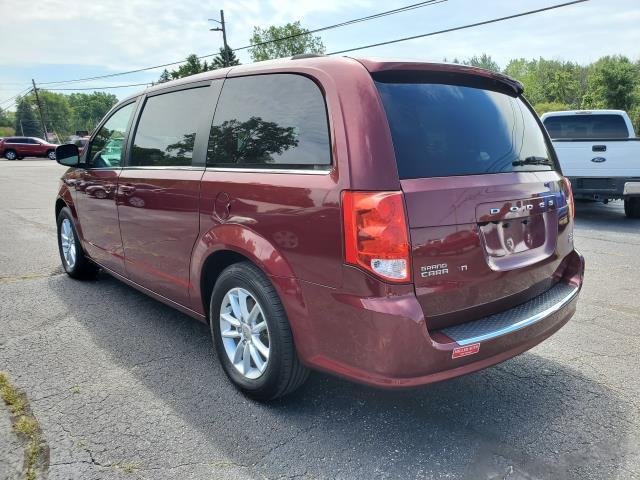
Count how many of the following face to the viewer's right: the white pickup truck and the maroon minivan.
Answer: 0

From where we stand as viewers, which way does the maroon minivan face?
facing away from the viewer and to the left of the viewer

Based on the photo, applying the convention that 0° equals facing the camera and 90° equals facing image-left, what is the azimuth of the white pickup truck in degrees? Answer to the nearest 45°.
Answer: approximately 180°

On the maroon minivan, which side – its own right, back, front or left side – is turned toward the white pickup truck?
right

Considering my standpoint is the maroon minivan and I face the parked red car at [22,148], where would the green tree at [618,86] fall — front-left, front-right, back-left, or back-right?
front-right

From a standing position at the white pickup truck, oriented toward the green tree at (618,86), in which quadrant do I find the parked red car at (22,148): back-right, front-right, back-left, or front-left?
front-left

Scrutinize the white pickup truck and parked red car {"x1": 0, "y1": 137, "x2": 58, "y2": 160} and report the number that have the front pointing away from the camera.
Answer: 1

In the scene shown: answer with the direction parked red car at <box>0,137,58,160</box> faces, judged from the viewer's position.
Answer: facing to the right of the viewer

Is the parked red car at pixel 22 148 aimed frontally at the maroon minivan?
no

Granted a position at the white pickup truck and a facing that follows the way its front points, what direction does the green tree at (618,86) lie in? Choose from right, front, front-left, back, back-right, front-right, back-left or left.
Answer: front

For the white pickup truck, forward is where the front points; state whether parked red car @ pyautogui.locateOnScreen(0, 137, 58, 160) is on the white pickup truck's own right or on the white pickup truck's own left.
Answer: on the white pickup truck's own left

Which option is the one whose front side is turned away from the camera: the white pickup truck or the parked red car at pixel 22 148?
the white pickup truck

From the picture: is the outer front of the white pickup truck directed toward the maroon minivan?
no
